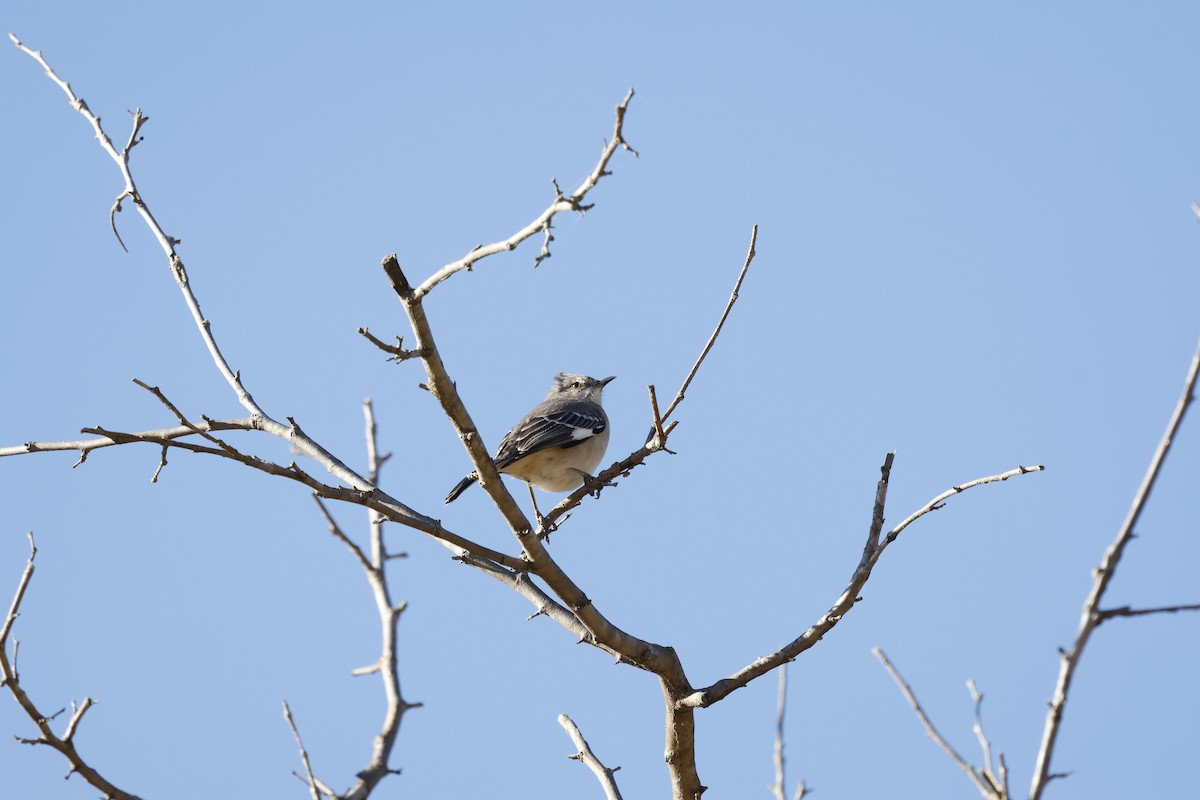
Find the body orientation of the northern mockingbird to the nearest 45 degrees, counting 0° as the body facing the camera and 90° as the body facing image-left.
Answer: approximately 270°
